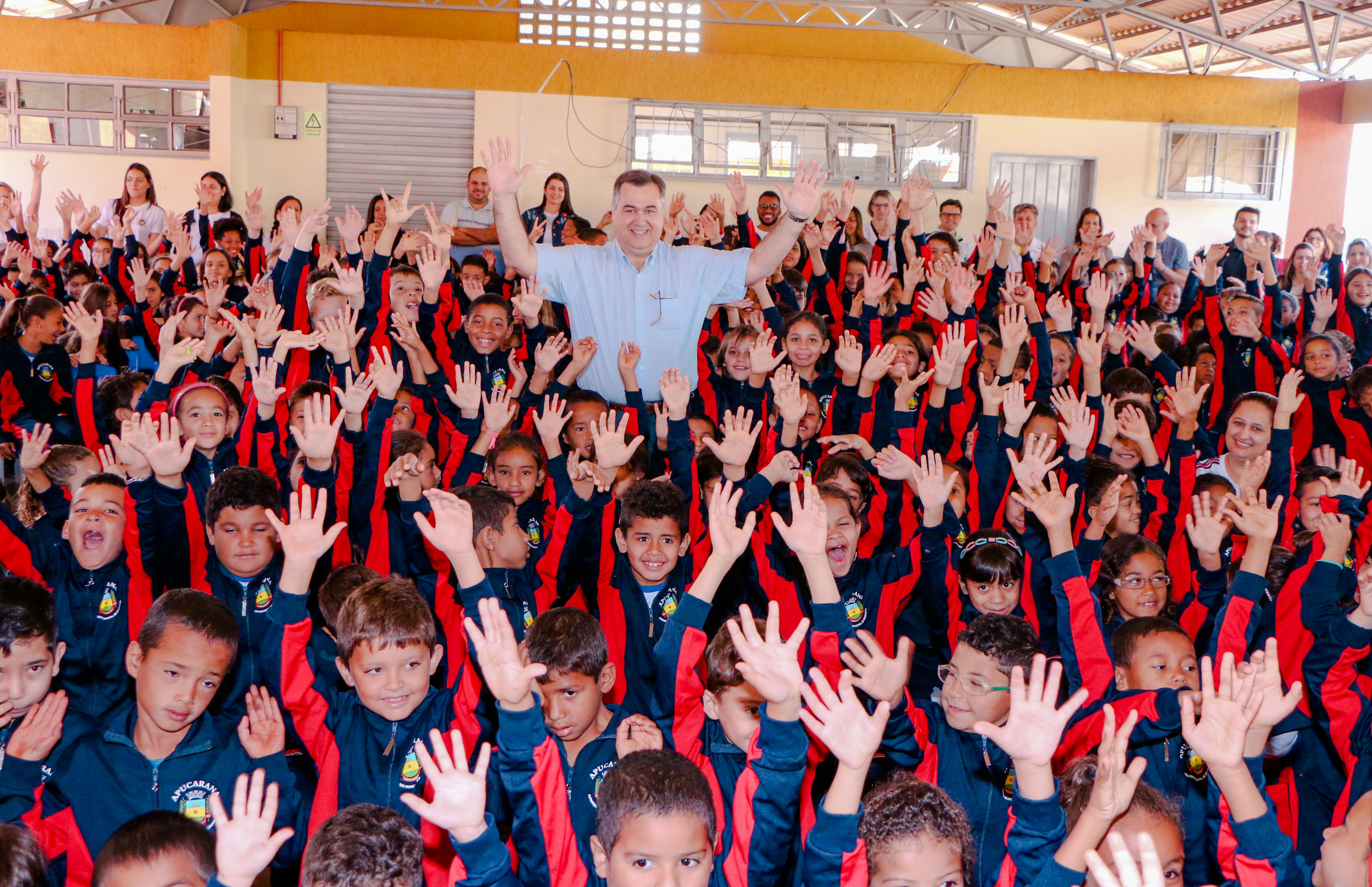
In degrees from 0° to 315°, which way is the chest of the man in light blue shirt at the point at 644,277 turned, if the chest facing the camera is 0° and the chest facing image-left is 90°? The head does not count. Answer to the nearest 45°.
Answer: approximately 0°

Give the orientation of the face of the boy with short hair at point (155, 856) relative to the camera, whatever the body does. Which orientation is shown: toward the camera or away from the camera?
toward the camera

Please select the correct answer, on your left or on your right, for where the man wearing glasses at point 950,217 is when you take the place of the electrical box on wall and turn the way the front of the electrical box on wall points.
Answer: on your left

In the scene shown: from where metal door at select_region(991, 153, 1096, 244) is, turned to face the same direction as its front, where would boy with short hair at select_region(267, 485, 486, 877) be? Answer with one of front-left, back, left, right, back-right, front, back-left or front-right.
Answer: front

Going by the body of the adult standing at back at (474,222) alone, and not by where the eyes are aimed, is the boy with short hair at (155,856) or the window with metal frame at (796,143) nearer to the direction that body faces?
the boy with short hair

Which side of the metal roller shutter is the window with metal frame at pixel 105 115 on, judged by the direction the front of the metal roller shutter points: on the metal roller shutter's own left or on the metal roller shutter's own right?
on the metal roller shutter's own right

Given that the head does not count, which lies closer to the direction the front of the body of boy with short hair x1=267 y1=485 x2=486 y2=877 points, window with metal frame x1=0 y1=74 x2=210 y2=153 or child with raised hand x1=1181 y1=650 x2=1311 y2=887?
the child with raised hand

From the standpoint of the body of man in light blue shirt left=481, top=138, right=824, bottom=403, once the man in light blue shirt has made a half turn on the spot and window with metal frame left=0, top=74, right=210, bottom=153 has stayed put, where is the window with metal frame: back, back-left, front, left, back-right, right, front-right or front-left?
front-left

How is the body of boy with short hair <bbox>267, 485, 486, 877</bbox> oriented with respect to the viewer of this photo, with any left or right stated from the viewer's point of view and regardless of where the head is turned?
facing the viewer

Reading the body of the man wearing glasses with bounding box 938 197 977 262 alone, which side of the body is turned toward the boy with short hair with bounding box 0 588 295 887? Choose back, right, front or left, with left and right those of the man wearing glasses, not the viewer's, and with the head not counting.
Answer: front

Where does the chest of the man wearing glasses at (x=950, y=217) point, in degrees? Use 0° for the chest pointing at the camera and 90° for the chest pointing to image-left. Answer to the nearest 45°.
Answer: approximately 0°

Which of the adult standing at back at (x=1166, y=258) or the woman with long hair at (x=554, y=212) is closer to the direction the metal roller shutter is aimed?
the woman with long hair

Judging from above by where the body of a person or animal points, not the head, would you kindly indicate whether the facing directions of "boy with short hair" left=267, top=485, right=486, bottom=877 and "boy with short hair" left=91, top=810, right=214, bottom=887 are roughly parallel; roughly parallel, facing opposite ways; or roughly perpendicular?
roughly parallel

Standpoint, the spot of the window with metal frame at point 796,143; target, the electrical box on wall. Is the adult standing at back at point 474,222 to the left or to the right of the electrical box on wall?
left

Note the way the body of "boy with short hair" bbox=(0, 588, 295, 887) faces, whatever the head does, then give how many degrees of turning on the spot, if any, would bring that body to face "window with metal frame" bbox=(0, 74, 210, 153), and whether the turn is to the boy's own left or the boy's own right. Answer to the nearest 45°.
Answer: approximately 180°
